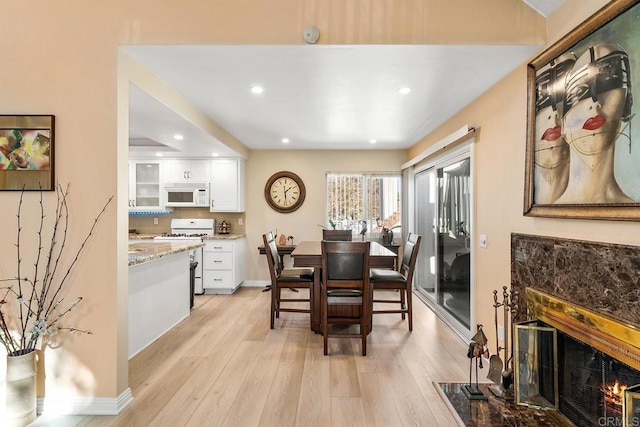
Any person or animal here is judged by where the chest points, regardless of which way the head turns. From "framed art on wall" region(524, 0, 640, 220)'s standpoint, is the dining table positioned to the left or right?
on its right

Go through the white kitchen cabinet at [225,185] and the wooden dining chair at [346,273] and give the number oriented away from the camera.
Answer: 1

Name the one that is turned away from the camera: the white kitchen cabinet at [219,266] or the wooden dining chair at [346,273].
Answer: the wooden dining chair

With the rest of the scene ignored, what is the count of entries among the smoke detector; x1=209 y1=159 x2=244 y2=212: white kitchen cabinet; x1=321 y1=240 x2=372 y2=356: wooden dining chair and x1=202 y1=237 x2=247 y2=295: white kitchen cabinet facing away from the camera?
1

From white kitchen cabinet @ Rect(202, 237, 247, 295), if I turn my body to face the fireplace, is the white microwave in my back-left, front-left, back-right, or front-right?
back-right

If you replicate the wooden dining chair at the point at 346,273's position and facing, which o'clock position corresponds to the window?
The window is roughly at 12 o'clock from the wooden dining chair.

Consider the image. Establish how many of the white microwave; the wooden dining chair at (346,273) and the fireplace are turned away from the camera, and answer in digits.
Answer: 1

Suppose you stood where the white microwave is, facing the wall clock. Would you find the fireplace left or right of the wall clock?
right

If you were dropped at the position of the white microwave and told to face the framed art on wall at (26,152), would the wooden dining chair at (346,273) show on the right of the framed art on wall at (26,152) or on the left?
left

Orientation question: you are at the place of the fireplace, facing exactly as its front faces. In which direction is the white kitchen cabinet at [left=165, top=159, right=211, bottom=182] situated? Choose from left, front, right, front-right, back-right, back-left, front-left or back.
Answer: front-right

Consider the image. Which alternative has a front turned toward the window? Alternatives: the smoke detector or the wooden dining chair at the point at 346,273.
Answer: the wooden dining chair

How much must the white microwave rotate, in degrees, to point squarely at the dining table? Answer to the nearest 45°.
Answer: approximately 45° to its left

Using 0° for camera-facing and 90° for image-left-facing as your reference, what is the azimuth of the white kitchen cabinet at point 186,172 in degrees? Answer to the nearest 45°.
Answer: approximately 0°

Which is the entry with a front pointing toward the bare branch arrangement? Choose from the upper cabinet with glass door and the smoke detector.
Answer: the upper cabinet with glass door

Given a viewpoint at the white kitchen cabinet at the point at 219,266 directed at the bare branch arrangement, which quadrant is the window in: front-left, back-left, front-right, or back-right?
back-left
